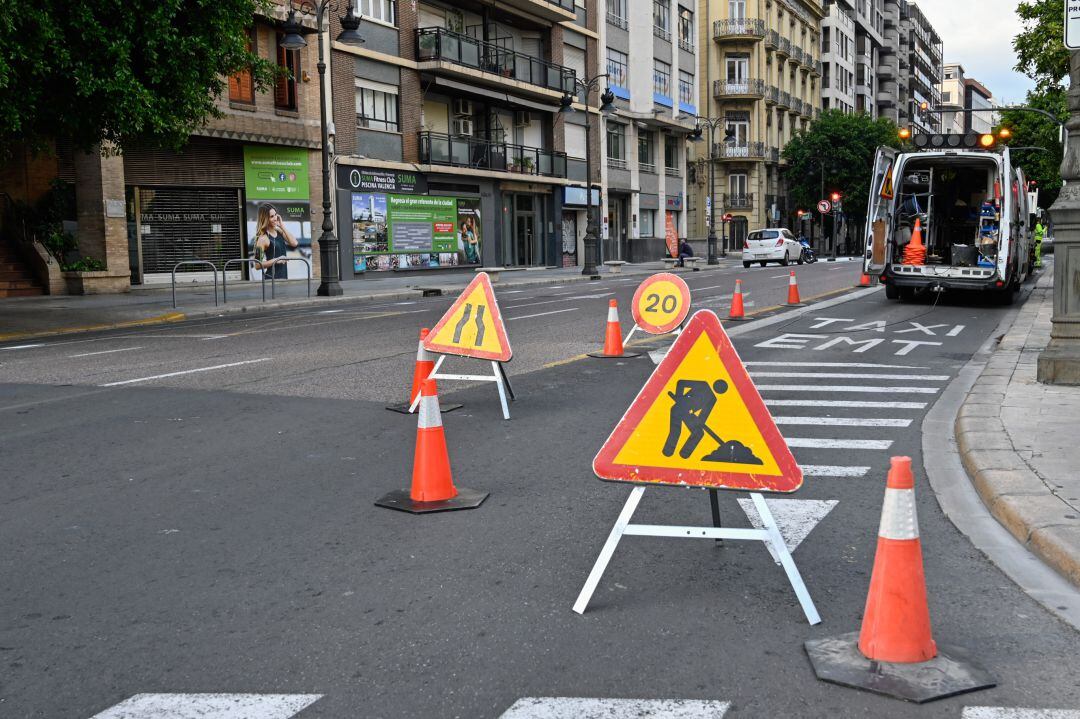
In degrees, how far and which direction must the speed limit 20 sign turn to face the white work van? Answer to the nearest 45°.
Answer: approximately 135° to its left

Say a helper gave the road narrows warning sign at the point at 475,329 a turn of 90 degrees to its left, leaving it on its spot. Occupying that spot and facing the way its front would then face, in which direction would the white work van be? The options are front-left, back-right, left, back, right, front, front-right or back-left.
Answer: front-left

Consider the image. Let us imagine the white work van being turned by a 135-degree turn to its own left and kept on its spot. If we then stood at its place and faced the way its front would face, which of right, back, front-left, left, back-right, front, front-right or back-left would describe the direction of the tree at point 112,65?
front

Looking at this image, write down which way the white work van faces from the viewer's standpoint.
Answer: facing away from the viewer

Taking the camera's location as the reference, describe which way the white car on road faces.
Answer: facing away from the viewer and to the right of the viewer

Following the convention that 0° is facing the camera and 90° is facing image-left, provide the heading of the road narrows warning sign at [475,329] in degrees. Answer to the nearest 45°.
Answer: approximately 0°

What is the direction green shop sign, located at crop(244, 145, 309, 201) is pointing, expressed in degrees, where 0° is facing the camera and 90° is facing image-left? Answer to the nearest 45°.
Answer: approximately 315°

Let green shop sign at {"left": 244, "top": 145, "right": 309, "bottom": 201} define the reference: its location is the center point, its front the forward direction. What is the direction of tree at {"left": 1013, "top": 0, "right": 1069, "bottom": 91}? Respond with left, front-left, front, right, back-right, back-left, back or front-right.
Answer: front-left

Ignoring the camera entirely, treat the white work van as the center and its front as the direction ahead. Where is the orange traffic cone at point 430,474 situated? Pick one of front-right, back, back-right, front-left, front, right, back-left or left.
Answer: back

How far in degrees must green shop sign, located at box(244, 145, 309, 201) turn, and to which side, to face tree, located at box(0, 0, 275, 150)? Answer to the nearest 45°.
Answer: approximately 45° to its right

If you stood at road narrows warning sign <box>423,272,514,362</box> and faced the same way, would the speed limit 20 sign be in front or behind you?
behind

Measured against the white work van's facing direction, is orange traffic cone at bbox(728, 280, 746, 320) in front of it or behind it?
behind
